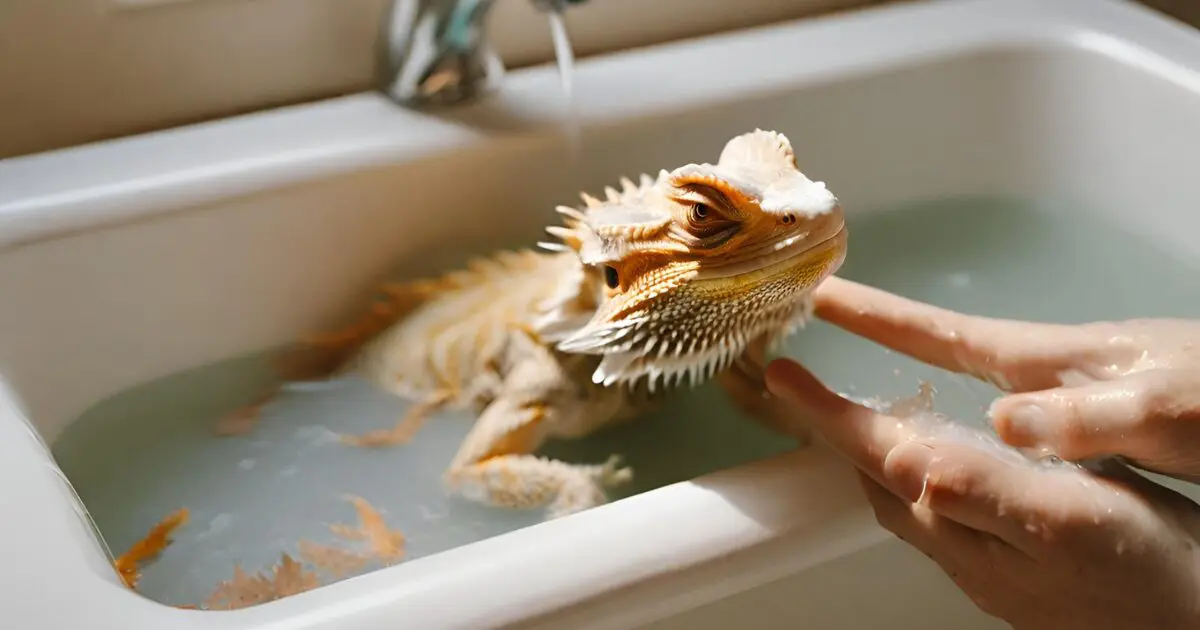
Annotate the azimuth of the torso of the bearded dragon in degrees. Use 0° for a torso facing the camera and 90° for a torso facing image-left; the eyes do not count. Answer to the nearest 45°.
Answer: approximately 315°
